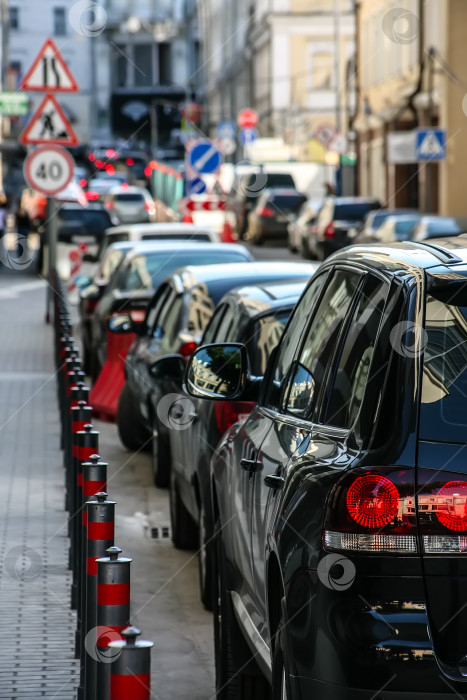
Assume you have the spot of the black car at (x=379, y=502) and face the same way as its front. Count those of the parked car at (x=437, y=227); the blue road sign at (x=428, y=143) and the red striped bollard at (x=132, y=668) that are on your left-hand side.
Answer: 1

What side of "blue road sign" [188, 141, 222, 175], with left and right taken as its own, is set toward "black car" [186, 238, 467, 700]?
front

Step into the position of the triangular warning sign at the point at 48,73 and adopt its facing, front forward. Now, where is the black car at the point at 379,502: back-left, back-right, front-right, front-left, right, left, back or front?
front

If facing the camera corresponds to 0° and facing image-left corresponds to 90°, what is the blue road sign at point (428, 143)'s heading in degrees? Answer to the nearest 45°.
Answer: approximately 0°

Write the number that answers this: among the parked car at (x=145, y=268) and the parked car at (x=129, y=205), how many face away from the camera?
2

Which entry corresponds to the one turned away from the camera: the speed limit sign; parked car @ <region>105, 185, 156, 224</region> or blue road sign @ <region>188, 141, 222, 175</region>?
the parked car

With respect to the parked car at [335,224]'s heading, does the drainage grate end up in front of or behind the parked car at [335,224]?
behind

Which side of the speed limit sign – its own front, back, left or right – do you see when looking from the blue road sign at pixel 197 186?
back

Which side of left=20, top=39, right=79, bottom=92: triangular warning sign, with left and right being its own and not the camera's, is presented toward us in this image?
front

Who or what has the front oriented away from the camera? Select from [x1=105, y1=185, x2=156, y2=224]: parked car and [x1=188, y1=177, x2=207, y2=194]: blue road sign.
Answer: the parked car

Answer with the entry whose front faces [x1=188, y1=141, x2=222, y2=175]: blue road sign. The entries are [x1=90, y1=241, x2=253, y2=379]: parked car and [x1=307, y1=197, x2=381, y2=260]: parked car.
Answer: [x1=90, y1=241, x2=253, y2=379]: parked car

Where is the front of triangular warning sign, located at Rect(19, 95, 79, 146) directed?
toward the camera

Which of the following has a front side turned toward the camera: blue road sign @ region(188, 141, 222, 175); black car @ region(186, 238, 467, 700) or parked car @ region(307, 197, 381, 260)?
the blue road sign

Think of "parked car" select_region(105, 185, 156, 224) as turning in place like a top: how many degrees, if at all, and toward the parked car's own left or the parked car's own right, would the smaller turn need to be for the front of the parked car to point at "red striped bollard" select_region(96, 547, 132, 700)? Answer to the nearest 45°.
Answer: approximately 180°

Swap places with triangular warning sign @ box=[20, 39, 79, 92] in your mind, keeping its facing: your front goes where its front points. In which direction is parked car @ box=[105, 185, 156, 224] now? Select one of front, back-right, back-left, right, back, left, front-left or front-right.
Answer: back

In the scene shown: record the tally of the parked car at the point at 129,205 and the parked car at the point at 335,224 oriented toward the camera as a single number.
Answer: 0

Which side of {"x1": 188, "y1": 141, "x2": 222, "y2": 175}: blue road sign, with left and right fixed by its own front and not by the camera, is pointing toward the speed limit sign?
front

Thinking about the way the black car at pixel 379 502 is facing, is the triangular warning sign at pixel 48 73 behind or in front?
in front

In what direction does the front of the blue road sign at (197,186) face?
toward the camera

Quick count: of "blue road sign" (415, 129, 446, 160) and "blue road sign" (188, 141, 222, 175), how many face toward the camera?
2
